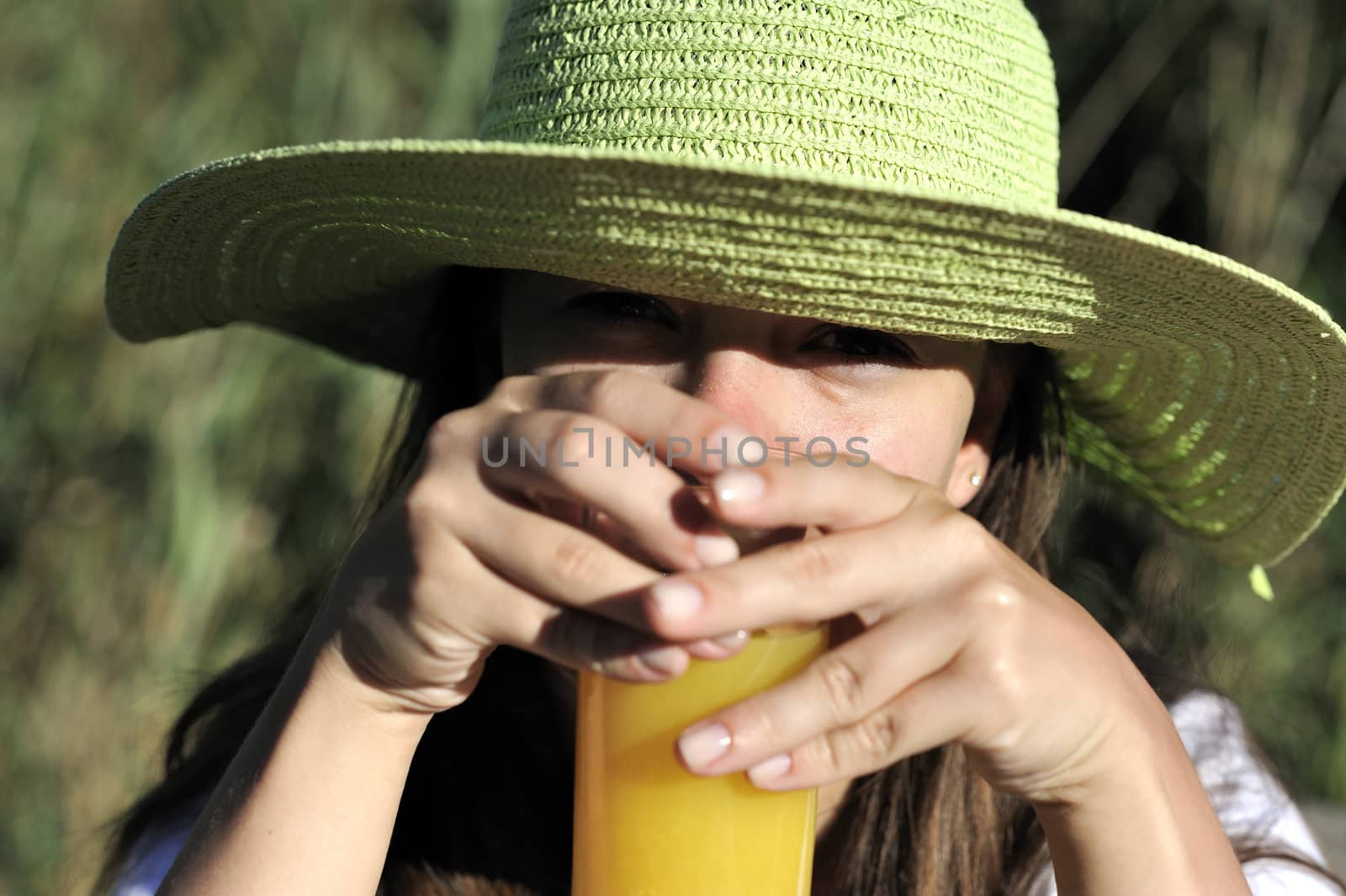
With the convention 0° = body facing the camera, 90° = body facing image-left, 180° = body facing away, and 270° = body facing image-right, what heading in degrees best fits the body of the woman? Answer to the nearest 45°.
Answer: approximately 0°
